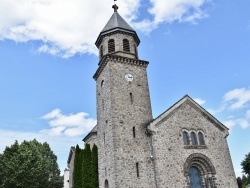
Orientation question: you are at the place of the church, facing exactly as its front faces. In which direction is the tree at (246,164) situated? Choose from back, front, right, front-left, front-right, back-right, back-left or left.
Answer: back-left

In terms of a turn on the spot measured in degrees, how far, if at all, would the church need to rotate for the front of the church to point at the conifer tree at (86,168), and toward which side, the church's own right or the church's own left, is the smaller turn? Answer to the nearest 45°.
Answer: approximately 90° to the church's own right

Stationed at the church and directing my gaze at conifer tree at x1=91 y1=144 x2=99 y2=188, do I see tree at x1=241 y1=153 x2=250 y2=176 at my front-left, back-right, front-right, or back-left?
back-right

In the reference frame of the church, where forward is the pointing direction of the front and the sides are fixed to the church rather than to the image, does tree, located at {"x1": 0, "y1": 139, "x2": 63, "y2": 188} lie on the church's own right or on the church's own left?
on the church's own right

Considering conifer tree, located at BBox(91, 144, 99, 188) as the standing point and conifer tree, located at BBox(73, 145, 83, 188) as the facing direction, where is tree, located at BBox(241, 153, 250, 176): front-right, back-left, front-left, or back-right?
back-right

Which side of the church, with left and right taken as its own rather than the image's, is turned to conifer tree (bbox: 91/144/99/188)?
right

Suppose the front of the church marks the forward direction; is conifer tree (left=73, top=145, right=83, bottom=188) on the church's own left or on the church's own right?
on the church's own right

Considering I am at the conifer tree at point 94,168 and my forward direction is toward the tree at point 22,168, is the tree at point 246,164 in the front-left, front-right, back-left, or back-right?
back-right

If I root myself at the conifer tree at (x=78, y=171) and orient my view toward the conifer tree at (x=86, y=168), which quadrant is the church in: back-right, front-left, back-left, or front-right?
front-left

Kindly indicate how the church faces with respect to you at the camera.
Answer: facing the viewer
